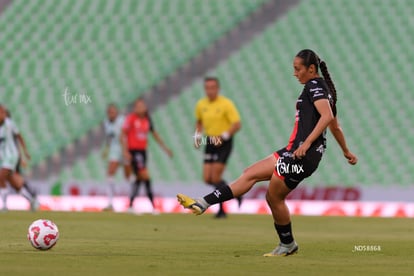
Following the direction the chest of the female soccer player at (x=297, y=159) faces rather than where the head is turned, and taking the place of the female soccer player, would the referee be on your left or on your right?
on your right

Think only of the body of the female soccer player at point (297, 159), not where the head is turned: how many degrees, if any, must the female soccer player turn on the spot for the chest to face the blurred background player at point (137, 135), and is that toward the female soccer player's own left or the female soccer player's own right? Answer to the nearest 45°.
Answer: approximately 90° to the female soccer player's own right

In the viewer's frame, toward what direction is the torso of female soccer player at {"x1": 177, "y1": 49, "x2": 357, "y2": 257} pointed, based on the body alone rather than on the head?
to the viewer's left

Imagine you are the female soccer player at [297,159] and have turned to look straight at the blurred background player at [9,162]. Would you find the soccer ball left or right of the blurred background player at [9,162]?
left

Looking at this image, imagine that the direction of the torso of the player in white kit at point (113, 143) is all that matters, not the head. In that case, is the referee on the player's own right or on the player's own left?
on the player's own left

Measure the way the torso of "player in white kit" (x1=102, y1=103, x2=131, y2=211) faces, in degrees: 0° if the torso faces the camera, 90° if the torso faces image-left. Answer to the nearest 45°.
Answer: approximately 45°

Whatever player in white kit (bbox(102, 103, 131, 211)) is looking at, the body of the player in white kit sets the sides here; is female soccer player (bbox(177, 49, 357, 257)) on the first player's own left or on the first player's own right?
on the first player's own left

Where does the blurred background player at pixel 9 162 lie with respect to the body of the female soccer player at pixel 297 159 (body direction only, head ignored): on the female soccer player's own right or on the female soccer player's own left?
on the female soccer player's own right
